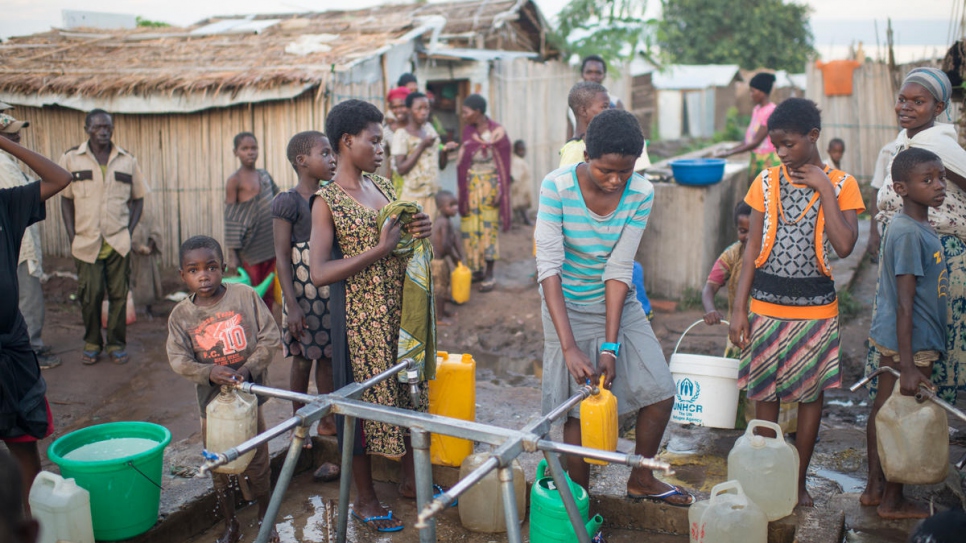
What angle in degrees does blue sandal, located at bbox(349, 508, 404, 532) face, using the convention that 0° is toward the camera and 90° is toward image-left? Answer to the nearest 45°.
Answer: approximately 270°

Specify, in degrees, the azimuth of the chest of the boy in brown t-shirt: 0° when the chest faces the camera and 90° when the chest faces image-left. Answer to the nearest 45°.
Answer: approximately 0°

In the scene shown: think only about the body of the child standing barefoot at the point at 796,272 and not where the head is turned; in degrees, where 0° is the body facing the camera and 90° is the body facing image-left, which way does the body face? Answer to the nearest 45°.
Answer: approximately 0°

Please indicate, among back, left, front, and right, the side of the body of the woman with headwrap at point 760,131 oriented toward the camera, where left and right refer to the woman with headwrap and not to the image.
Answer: left

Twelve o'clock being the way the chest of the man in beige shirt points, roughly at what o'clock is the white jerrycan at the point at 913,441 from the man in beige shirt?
The white jerrycan is roughly at 11 o'clock from the man in beige shirt.

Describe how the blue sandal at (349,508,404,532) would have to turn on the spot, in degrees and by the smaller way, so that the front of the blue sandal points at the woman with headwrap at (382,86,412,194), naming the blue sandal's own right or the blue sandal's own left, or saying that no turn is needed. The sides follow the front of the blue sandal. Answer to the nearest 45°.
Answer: approximately 90° to the blue sandal's own left
